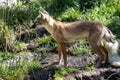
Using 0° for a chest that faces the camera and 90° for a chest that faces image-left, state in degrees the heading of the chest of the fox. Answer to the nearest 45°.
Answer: approximately 90°
